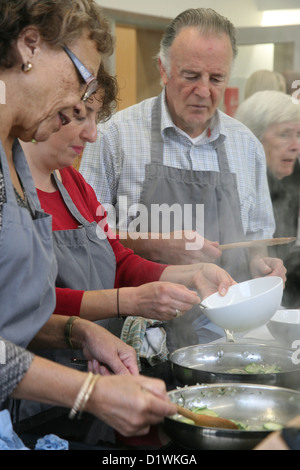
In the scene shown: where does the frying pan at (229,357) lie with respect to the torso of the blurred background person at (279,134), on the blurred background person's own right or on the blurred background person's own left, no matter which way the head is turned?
on the blurred background person's own right

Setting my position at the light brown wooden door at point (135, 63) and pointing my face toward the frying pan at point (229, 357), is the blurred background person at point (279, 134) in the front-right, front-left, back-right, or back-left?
front-left

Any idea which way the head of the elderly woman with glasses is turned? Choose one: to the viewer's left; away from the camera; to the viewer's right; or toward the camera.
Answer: to the viewer's right

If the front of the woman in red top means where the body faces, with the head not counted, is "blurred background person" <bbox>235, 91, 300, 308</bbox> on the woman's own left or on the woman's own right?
on the woman's own left

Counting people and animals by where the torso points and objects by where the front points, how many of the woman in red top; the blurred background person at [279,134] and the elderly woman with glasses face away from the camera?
0

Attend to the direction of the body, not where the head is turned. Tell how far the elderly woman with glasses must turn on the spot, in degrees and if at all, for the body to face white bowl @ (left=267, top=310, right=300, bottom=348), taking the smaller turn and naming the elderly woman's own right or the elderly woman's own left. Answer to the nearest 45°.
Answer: approximately 45° to the elderly woman's own left

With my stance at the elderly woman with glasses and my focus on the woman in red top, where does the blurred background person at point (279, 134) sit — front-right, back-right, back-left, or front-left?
front-right

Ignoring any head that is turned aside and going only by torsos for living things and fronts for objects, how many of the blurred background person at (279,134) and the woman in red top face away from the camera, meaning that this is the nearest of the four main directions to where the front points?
0

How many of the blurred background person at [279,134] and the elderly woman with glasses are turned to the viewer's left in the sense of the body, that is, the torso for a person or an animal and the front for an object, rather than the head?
0

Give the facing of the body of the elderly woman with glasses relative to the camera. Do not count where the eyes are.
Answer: to the viewer's right
